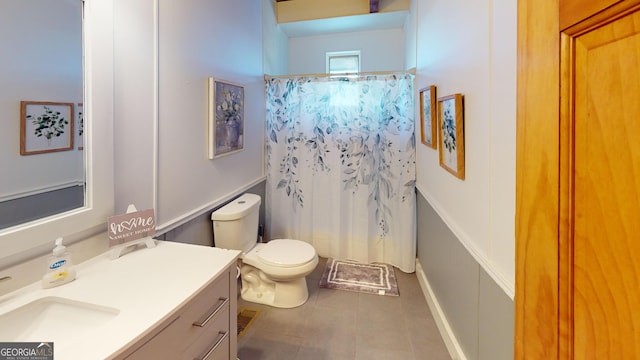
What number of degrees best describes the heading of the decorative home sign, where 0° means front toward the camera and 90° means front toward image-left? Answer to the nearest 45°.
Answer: approximately 315°

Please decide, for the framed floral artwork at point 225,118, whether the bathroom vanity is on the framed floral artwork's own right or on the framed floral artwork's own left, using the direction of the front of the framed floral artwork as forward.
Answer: on the framed floral artwork's own right

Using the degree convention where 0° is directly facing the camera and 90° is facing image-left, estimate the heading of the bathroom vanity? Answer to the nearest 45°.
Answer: approximately 315°

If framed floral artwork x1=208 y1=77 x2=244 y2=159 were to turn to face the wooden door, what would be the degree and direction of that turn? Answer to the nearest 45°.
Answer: approximately 45° to its right

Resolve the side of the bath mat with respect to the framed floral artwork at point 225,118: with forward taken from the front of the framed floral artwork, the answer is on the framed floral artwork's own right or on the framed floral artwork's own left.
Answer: on the framed floral artwork's own left

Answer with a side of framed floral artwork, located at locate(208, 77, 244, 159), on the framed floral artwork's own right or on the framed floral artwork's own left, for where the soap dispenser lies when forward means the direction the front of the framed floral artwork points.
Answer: on the framed floral artwork's own right
